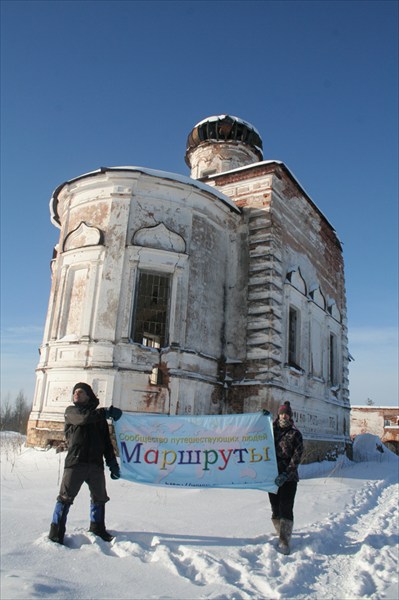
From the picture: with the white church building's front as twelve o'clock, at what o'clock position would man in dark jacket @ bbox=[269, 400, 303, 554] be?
The man in dark jacket is roughly at 4 o'clock from the white church building.

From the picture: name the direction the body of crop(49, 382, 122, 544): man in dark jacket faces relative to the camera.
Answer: toward the camera

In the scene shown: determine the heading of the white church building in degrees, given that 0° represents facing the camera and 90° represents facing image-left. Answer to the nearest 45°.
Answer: approximately 225°

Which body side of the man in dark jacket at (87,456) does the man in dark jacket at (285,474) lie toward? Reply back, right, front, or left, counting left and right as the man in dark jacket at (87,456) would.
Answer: left

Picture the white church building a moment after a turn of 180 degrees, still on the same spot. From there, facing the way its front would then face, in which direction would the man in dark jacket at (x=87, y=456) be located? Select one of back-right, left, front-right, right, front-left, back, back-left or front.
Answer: front-left
